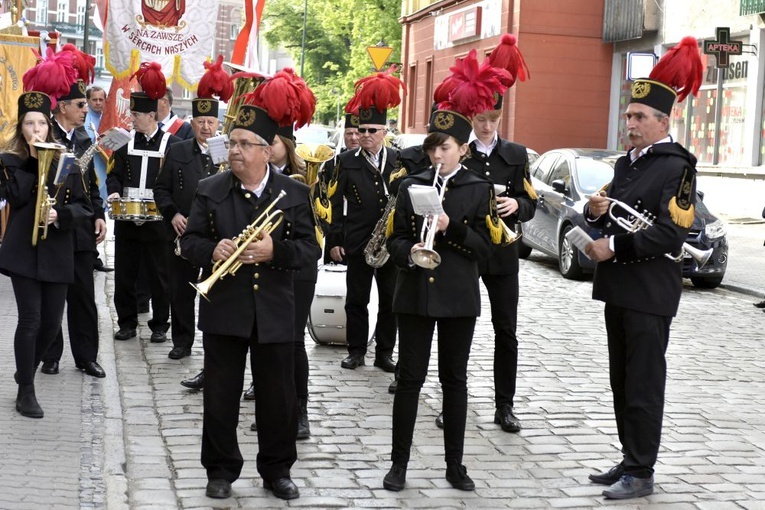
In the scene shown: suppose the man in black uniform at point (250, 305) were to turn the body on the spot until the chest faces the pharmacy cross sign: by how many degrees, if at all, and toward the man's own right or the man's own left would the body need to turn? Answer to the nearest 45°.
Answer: approximately 135° to the man's own left

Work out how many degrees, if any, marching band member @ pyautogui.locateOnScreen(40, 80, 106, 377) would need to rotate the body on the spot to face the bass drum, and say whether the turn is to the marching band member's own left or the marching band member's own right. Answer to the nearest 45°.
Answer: approximately 45° to the marching band member's own left

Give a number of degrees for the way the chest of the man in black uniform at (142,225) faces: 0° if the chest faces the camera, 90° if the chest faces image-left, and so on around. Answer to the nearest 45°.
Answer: approximately 0°

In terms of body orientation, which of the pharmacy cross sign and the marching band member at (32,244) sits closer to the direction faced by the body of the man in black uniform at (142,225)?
the marching band member

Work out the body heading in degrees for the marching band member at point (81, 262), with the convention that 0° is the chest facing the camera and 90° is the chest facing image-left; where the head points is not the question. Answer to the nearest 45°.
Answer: approximately 315°

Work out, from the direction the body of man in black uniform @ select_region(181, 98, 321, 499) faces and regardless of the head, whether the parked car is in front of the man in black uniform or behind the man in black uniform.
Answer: behind

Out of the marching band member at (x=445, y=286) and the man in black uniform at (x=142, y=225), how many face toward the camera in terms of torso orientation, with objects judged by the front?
2

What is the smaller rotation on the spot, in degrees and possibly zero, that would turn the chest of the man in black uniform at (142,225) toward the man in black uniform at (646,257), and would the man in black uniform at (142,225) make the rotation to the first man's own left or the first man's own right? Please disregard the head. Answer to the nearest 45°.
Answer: approximately 45° to the first man's own left

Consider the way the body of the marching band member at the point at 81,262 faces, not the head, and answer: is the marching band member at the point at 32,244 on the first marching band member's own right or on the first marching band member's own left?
on the first marching band member's own right

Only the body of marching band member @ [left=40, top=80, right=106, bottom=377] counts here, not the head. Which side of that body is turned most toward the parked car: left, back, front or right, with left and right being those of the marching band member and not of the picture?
left
